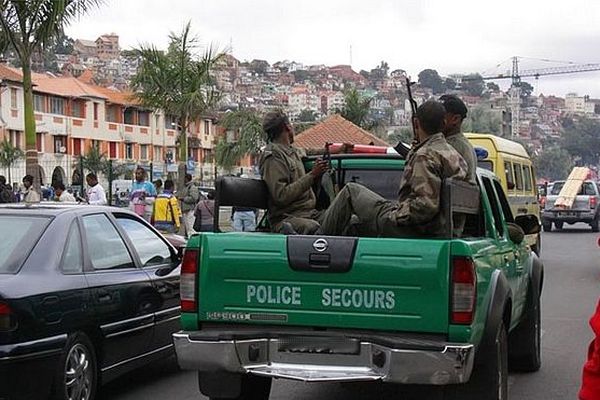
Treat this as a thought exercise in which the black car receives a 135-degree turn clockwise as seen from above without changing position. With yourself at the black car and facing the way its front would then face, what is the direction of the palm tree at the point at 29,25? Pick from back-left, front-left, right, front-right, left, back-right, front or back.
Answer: back

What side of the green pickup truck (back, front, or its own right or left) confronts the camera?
back

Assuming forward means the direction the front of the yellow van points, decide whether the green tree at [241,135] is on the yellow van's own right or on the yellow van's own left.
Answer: on the yellow van's own left

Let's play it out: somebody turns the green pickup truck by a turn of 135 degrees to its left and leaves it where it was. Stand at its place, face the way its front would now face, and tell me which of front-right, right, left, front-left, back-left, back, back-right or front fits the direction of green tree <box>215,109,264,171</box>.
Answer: back-right

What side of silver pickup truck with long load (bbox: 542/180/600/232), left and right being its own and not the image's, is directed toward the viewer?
back

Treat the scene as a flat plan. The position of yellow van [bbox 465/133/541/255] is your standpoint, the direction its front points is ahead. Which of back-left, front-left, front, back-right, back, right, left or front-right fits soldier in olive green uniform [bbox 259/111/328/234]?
back-right

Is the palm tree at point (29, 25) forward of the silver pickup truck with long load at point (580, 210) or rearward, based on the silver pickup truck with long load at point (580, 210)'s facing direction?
rearward

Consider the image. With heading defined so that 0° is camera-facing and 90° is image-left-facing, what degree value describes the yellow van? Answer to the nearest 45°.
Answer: approximately 225°

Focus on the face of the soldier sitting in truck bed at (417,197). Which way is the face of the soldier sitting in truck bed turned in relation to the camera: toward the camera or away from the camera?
away from the camera

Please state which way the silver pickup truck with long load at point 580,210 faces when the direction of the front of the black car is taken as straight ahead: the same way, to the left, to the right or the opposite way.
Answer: the same way

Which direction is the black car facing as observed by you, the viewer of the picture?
facing away from the viewer and to the right of the viewer
